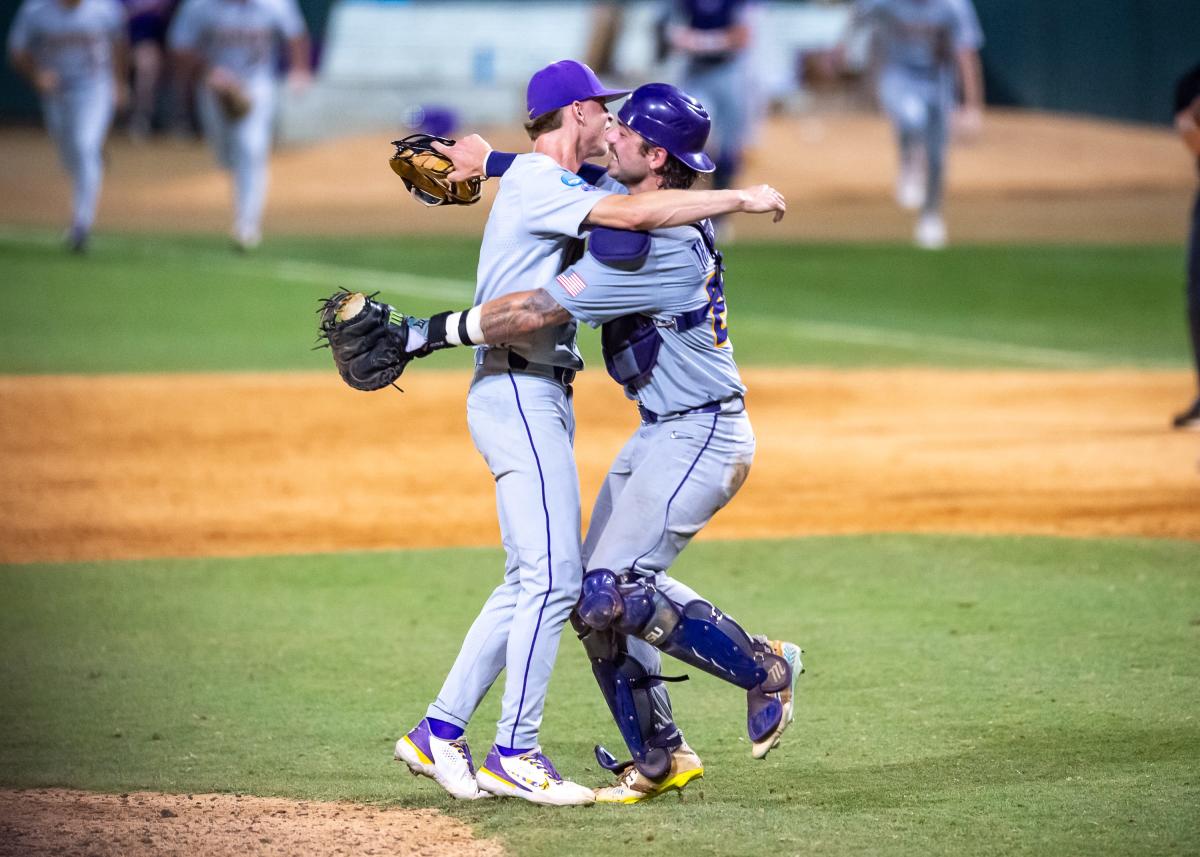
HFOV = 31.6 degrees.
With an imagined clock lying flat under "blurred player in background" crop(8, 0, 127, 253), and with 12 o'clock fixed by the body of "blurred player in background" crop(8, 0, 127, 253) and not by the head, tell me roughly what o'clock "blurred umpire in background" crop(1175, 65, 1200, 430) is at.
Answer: "blurred umpire in background" crop(1175, 65, 1200, 430) is roughly at 11 o'clock from "blurred player in background" crop(8, 0, 127, 253).

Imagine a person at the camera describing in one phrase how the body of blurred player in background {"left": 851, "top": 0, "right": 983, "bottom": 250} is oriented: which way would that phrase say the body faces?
toward the camera

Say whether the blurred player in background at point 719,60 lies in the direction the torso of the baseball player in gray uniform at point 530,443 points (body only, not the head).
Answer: no

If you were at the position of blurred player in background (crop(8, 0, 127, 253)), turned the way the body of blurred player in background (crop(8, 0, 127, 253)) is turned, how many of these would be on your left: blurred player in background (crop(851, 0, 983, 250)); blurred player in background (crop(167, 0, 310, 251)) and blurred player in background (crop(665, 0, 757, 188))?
3

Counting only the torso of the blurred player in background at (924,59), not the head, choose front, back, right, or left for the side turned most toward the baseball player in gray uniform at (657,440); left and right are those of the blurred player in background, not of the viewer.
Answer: front

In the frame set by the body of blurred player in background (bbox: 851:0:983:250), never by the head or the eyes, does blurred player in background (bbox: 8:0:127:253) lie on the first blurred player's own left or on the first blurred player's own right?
on the first blurred player's own right

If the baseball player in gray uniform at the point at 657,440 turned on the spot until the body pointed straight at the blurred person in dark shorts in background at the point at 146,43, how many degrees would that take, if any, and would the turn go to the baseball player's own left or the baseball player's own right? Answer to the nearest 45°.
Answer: approximately 90° to the baseball player's own right

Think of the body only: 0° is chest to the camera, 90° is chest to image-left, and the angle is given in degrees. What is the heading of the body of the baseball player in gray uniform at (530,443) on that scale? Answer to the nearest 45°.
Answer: approximately 270°

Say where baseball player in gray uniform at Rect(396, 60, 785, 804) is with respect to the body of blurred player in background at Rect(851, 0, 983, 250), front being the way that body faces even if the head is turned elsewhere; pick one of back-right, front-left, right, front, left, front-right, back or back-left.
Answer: front

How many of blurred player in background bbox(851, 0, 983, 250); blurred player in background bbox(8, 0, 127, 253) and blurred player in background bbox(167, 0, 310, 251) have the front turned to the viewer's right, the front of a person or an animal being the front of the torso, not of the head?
0

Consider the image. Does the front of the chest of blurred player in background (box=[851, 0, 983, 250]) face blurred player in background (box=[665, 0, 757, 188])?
no

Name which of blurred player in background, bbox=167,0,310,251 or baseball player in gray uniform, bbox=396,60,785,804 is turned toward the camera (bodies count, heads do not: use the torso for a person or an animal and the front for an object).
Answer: the blurred player in background

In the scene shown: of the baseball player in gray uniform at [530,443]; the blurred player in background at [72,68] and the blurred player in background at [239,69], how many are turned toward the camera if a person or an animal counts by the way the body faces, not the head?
2

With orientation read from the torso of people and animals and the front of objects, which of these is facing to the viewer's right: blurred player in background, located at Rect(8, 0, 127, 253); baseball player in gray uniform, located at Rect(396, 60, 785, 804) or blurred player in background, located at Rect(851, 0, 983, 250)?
the baseball player in gray uniform

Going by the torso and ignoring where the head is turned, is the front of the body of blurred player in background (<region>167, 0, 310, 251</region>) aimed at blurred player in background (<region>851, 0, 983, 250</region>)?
no
